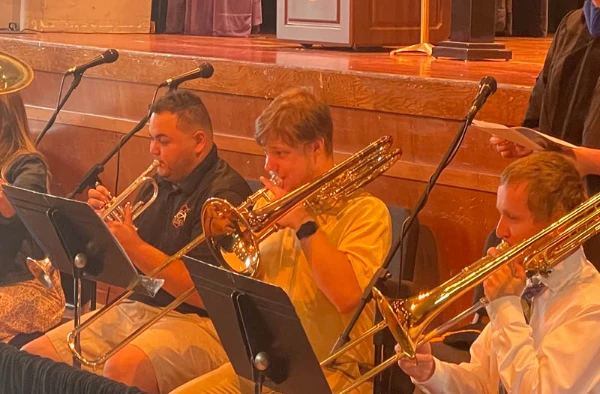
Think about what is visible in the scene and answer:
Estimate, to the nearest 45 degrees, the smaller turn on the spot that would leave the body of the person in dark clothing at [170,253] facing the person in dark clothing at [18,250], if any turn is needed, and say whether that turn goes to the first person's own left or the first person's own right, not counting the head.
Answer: approximately 90° to the first person's own right

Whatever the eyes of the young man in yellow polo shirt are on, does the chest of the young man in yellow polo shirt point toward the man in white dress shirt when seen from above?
no

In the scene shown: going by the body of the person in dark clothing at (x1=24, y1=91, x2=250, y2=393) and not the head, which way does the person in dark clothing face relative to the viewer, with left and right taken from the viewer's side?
facing the viewer and to the left of the viewer

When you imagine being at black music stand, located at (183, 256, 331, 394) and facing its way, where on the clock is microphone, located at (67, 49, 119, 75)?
The microphone is roughly at 10 o'clock from the black music stand.

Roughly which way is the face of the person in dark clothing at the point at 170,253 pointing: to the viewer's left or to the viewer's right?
to the viewer's left

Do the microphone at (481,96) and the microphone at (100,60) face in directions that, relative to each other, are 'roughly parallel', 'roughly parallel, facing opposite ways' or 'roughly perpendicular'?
roughly parallel

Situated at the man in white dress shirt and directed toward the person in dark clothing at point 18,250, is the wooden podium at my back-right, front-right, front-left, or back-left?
front-right

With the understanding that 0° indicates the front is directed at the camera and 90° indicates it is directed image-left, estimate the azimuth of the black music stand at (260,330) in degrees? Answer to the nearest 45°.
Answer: approximately 225°

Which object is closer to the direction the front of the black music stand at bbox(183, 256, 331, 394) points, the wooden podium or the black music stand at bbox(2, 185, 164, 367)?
the wooden podium

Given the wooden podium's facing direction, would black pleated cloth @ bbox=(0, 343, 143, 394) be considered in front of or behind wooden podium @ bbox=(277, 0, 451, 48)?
in front

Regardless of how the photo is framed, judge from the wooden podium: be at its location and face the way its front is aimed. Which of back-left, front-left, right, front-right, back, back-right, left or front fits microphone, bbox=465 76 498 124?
front-left

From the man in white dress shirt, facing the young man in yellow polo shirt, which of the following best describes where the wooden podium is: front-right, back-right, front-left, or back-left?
front-right
